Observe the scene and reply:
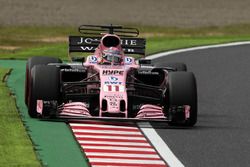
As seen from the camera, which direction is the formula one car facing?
toward the camera
